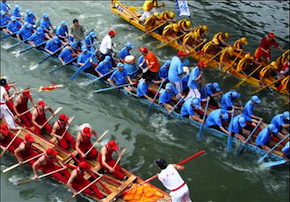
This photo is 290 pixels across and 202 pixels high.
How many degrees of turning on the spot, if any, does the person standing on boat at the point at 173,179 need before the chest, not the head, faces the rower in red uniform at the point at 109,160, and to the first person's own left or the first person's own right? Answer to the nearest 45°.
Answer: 0° — they already face them
